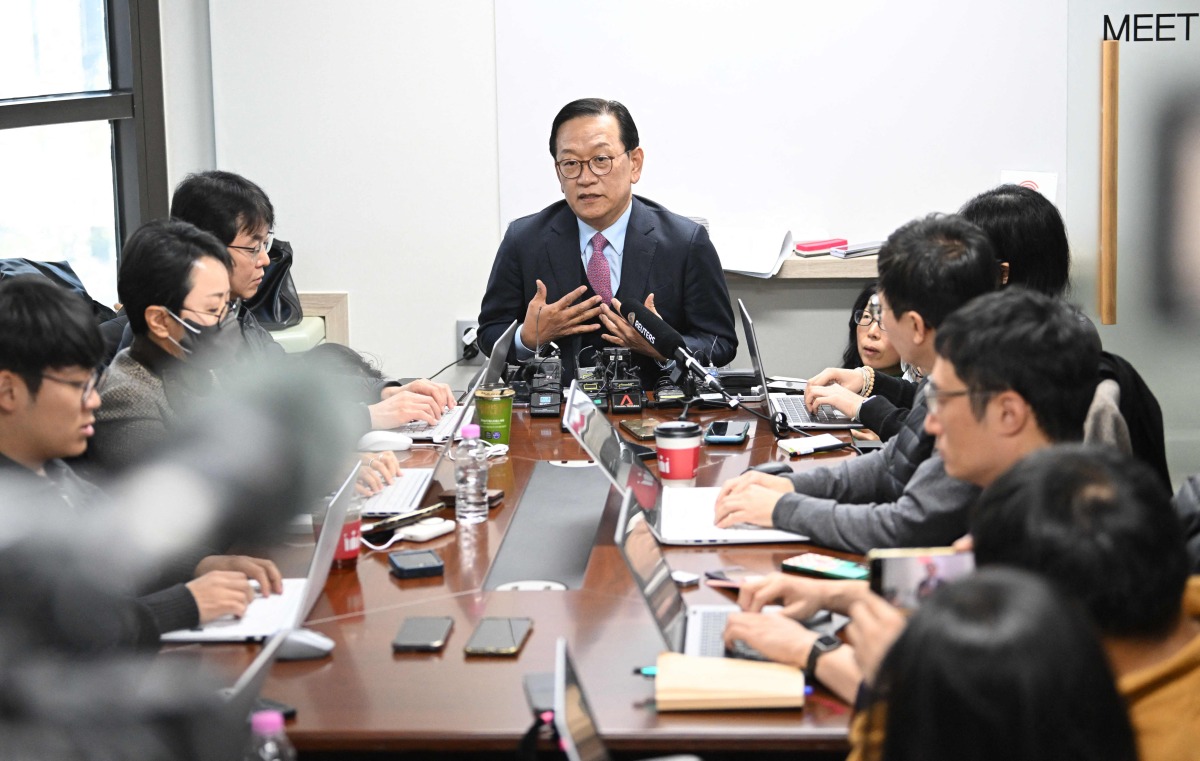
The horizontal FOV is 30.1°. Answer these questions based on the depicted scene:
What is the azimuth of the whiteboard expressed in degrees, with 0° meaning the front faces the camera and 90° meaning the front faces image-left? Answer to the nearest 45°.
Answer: approximately 0°

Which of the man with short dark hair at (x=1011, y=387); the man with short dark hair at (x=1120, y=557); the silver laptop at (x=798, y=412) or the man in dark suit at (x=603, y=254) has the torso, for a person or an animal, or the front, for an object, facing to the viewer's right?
the silver laptop

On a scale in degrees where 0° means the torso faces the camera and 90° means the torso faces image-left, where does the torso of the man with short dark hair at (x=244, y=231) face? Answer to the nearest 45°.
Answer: approximately 270°

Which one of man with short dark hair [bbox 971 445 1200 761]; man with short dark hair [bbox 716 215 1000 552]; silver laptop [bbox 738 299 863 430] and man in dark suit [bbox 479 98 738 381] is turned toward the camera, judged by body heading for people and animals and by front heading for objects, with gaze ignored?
the man in dark suit

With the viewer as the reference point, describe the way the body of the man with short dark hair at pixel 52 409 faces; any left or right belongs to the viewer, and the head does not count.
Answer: facing to the right of the viewer

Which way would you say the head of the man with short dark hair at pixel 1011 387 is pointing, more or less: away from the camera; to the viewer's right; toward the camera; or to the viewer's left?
to the viewer's left

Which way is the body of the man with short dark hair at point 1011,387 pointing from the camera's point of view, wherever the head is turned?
to the viewer's left

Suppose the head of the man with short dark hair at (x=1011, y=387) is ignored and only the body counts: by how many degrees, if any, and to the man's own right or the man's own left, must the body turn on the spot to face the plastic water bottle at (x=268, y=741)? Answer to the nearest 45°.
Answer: approximately 45° to the man's own left

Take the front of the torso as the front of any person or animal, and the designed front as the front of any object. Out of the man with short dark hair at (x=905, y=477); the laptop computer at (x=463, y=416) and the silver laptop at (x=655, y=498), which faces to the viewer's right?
the silver laptop

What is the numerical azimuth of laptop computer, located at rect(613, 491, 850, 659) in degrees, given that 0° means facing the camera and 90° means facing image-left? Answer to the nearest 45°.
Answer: approximately 270°

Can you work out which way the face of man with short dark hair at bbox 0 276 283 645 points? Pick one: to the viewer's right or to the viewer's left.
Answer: to the viewer's right

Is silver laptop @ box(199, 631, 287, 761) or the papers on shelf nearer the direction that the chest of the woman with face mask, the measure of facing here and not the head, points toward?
the papers on shelf

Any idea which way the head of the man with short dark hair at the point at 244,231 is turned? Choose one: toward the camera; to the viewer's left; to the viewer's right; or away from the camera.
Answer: to the viewer's right

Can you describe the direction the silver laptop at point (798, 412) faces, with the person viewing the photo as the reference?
facing to the right of the viewer

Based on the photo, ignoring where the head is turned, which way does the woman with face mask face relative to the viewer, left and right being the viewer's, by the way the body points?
facing to the right of the viewer

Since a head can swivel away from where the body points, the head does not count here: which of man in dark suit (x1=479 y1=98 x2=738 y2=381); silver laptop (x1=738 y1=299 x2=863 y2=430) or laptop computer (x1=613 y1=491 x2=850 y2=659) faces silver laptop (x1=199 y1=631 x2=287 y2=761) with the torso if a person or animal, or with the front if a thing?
the man in dark suit
